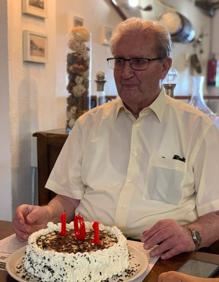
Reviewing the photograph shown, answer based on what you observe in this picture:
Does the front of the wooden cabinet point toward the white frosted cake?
yes

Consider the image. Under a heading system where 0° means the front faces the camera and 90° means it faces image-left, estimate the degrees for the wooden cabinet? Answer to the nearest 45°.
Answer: approximately 0°

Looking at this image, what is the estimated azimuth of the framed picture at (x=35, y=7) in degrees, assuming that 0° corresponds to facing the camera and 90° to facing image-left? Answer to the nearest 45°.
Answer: approximately 315°

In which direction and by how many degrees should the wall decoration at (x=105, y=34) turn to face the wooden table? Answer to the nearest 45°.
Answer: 0° — it already faces it

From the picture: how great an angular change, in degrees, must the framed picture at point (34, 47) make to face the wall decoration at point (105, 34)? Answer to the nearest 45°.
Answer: approximately 90° to its left

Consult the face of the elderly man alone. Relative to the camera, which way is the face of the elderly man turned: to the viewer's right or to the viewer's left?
to the viewer's left
